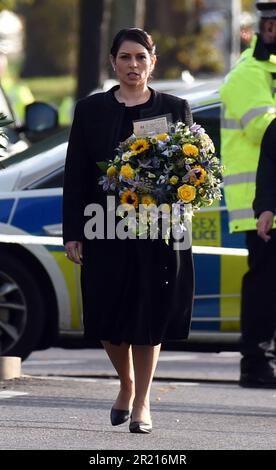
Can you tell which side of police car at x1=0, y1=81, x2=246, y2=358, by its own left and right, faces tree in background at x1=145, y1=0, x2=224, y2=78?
right

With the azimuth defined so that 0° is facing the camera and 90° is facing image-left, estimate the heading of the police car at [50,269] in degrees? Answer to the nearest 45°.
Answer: approximately 90°

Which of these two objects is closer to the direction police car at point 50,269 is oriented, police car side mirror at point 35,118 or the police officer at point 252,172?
the police car side mirror
